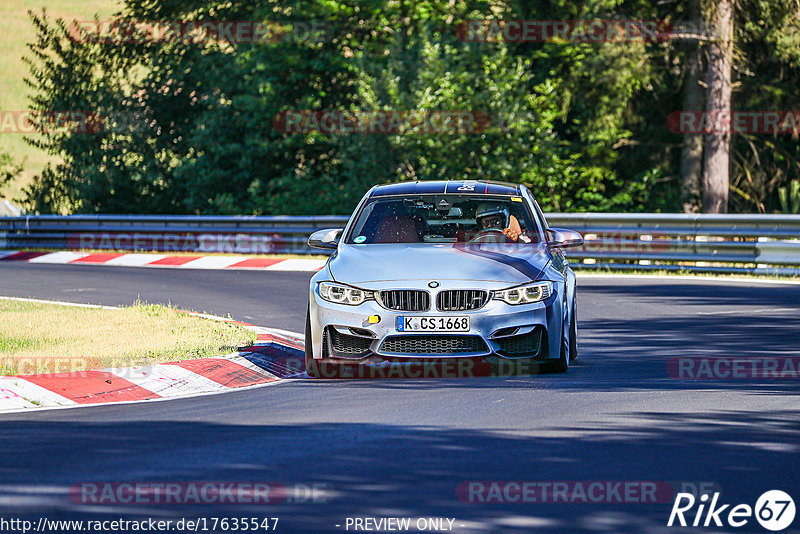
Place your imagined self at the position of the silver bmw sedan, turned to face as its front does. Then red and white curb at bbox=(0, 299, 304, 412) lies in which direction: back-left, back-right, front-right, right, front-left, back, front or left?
right

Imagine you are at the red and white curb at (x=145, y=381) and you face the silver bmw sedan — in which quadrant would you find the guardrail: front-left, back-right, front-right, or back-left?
front-left

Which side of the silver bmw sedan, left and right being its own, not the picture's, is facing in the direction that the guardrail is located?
back

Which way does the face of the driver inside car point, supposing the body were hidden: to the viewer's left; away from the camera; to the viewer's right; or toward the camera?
toward the camera

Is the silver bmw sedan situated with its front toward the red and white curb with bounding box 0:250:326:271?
no

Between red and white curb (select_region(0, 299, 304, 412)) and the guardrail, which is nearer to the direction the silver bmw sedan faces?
the red and white curb

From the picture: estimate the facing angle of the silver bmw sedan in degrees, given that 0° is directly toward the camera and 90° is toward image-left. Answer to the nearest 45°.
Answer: approximately 0°
